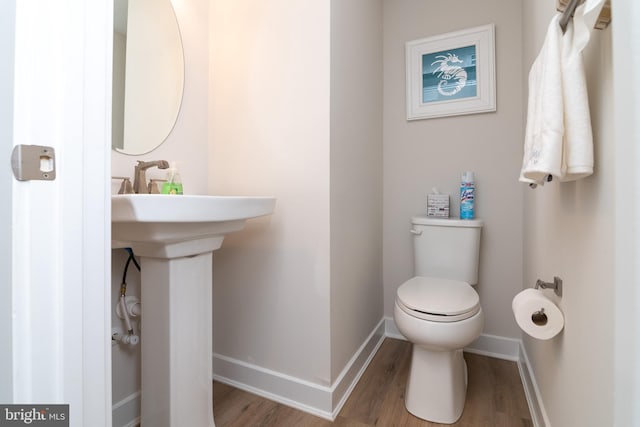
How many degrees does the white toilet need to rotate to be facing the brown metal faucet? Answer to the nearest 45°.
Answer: approximately 45° to its right

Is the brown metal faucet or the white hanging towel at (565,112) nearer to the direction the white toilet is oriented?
the white hanging towel

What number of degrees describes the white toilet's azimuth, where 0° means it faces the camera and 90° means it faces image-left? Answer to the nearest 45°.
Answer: approximately 0°

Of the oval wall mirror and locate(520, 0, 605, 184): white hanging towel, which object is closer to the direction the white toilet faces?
the white hanging towel

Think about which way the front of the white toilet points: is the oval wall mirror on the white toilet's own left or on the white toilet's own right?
on the white toilet's own right

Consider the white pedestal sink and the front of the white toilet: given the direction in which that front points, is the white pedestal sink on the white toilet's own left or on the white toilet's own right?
on the white toilet's own right

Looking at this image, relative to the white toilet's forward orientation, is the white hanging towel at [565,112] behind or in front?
in front
